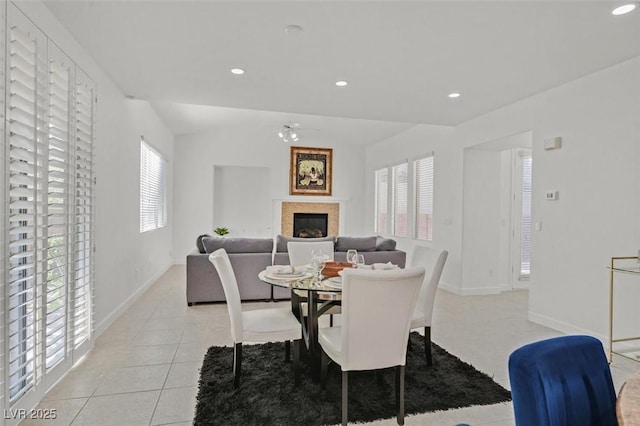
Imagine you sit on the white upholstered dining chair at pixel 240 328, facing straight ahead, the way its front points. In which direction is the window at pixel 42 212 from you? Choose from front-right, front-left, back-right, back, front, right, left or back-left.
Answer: back

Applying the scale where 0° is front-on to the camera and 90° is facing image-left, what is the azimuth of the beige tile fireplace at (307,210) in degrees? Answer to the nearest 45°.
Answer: approximately 0°

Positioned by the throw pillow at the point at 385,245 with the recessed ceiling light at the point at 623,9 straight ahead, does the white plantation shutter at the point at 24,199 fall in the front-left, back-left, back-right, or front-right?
front-right

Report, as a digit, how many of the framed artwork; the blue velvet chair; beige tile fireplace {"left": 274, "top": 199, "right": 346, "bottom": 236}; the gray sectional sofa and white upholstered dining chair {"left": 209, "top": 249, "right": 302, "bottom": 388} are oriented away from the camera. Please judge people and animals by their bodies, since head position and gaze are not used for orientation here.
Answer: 1

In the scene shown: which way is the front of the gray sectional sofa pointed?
away from the camera

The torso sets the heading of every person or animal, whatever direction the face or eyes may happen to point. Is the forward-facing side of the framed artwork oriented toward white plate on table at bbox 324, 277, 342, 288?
yes

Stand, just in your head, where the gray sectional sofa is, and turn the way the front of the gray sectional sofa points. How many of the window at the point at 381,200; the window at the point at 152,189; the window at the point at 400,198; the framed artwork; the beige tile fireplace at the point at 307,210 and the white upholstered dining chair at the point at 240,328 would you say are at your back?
1

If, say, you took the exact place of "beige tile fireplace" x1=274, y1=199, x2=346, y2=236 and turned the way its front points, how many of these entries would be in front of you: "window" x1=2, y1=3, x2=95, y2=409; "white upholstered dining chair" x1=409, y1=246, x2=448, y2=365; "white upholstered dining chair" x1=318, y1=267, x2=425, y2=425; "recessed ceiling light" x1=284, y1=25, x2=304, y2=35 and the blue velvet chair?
5

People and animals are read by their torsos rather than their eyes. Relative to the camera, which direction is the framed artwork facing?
toward the camera

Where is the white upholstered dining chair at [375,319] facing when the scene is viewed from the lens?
facing away from the viewer and to the left of the viewer

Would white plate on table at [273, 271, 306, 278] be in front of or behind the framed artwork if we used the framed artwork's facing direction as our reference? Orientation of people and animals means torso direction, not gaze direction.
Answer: in front

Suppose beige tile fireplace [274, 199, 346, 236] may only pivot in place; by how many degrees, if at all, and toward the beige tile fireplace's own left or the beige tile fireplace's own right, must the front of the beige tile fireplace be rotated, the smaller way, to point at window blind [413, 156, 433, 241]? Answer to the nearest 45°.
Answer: approximately 45° to the beige tile fireplace's own left

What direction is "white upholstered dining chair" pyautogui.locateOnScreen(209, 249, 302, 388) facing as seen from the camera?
to the viewer's right

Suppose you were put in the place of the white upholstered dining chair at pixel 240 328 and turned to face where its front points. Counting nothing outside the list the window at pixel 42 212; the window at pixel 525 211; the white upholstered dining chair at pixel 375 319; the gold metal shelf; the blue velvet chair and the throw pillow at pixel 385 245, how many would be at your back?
1
